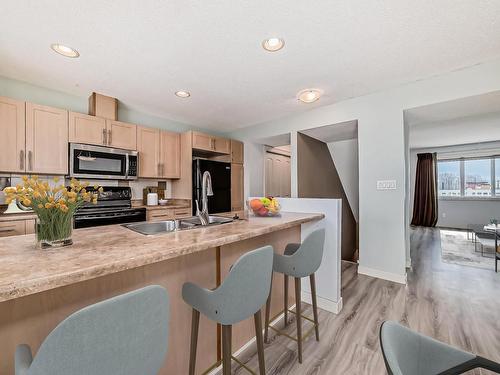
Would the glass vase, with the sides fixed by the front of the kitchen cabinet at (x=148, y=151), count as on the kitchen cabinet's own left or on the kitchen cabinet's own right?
on the kitchen cabinet's own right

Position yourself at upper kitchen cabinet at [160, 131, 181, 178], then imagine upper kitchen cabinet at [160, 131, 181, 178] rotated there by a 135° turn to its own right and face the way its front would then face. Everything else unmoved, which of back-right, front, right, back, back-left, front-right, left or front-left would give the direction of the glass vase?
left

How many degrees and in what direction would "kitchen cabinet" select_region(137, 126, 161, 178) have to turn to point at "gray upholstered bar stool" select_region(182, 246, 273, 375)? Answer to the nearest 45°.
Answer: approximately 45° to its right

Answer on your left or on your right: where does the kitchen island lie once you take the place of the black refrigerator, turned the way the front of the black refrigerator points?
on your right

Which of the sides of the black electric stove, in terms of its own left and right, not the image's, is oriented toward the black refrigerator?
left

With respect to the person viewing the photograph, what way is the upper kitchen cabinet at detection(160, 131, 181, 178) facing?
facing the viewer and to the right of the viewer

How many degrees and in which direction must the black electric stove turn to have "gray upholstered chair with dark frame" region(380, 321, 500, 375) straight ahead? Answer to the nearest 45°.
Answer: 0° — it already faces it

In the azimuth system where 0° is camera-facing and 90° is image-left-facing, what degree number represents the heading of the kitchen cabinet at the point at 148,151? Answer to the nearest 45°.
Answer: approximately 315°

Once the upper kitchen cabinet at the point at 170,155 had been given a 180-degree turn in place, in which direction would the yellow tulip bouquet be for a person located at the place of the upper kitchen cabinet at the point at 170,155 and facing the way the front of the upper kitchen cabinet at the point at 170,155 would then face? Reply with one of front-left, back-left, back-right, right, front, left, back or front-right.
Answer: back-left

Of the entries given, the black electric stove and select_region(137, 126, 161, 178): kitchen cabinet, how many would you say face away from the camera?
0

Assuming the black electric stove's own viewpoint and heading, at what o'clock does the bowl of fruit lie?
The bowl of fruit is roughly at 11 o'clock from the black electric stove.

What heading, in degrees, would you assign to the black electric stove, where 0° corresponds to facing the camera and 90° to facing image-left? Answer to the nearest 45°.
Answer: approximately 0°

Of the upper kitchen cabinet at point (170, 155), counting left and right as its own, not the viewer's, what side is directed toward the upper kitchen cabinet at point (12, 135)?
right
